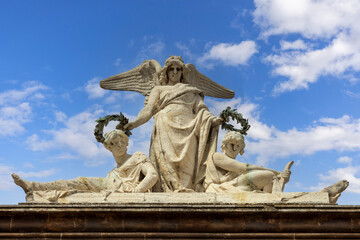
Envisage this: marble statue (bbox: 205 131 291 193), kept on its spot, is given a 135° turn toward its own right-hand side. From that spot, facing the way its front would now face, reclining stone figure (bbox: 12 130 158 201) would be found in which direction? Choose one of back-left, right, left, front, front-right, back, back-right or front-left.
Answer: front

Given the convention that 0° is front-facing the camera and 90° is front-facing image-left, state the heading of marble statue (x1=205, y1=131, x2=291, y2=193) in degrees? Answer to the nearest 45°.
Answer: approximately 315°

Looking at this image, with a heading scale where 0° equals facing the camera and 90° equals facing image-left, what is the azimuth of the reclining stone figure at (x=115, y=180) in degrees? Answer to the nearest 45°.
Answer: approximately 45°
